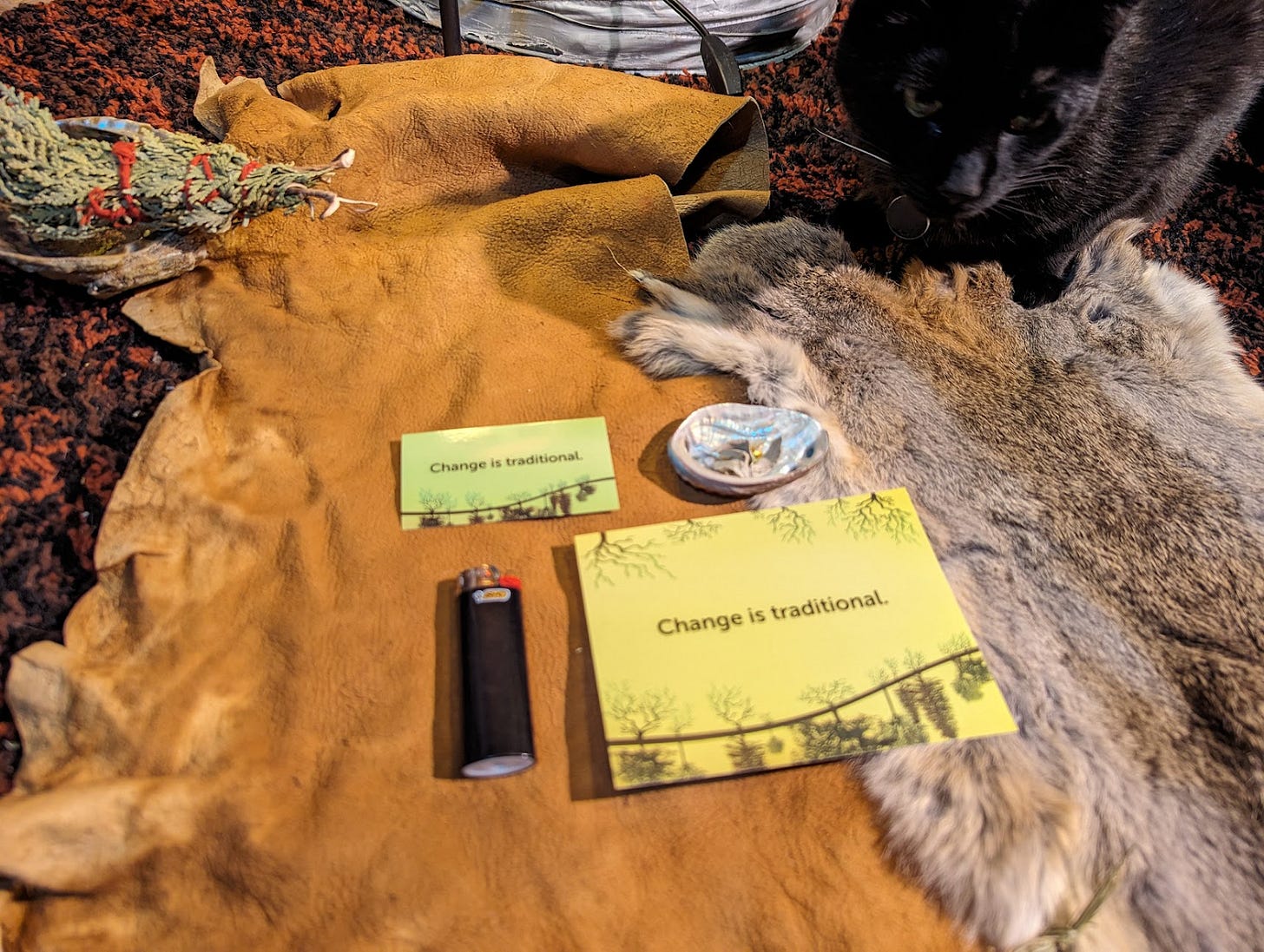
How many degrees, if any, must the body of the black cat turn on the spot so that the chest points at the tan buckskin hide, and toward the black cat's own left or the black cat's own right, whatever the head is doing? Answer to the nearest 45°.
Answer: approximately 45° to the black cat's own left

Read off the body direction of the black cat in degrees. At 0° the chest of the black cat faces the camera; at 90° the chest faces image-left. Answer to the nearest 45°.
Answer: approximately 45°

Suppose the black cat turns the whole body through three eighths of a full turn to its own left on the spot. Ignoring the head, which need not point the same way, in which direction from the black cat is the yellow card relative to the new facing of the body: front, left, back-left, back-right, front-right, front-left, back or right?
right

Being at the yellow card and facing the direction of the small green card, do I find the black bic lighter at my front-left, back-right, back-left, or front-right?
front-left

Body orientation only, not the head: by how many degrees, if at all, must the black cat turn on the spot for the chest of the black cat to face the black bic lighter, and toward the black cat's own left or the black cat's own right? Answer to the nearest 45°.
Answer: approximately 45° to the black cat's own left

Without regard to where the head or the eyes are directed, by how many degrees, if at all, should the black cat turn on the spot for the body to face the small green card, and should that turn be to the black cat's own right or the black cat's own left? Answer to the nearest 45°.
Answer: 0° — it already faces it
